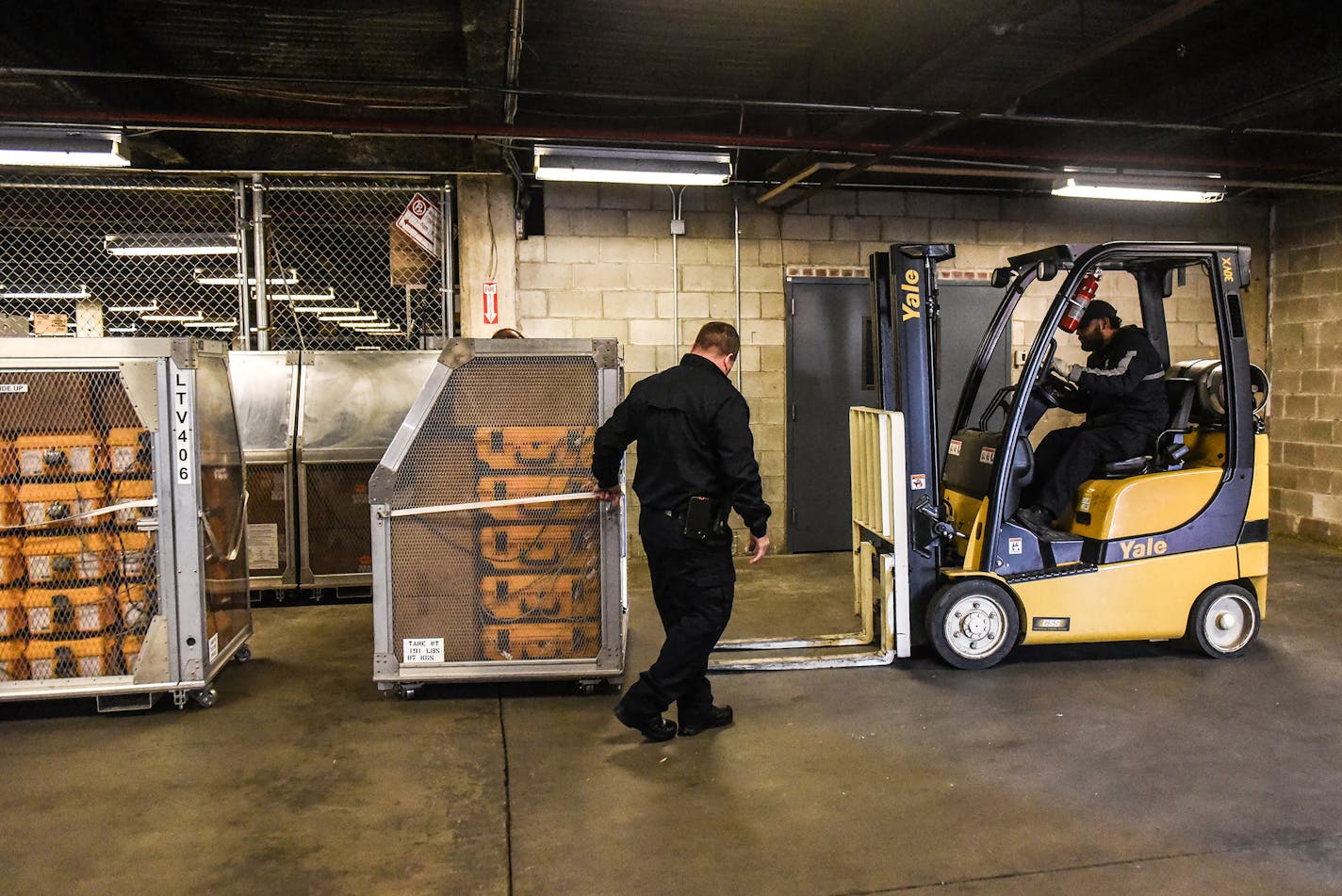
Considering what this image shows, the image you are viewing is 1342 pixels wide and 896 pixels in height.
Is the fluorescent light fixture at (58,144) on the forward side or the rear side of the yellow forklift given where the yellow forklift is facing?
on the forward side

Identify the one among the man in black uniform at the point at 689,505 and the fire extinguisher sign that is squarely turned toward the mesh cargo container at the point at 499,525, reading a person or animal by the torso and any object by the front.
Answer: the fire extinguisher sign

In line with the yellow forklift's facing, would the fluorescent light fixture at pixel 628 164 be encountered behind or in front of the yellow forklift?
in front

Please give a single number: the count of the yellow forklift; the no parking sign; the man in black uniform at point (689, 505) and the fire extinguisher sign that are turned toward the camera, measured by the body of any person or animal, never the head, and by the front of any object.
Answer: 2

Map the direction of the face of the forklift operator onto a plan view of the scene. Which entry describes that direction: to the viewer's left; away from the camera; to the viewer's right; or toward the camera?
to the viewer's left

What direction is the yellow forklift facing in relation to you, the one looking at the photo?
facing to the left of the viewer

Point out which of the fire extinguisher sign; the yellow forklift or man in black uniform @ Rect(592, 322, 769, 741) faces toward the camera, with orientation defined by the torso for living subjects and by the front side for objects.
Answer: the fire extinguisher sign

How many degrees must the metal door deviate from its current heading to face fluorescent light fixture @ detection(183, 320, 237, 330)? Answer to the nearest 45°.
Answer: approximately 135° to its right

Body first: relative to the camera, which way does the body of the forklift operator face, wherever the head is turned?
to the viewer's left

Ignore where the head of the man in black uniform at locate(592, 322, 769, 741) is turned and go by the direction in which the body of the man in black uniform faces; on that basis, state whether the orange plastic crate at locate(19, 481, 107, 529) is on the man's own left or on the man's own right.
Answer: on the man's own left

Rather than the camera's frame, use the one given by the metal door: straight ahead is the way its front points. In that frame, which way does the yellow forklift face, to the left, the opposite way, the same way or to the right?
to the right

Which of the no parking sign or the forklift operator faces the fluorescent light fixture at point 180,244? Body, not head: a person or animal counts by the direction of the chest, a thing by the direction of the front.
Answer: the forklift operator

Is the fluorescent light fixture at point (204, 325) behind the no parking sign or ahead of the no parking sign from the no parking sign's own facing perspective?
behind

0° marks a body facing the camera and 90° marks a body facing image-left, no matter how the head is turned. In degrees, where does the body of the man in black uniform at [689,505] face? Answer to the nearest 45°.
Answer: approximately 225°
